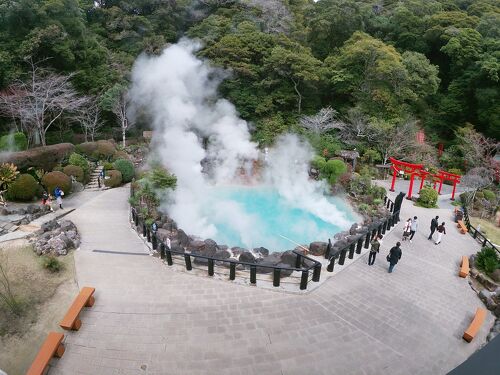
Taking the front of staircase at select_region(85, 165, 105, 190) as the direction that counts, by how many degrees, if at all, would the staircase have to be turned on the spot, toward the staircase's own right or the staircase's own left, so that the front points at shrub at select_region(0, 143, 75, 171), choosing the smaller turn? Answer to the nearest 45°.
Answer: approximately 90° to the staircase's own right

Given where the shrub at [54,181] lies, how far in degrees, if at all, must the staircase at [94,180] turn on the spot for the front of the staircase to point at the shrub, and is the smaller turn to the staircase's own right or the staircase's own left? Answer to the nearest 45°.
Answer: approximately 45° to the staircase's own right

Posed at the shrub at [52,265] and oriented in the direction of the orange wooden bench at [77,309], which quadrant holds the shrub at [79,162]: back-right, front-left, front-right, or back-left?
back-left

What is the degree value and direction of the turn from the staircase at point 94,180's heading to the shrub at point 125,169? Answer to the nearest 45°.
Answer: approximately 90° to its left

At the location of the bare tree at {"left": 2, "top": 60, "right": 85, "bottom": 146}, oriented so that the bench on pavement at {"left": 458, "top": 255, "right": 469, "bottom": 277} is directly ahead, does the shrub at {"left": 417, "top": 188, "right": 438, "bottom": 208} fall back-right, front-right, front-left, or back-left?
front-left

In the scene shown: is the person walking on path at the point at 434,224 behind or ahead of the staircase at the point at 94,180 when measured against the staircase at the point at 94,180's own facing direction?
ahead

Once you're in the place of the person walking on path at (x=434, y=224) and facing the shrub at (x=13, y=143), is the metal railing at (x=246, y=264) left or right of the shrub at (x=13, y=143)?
left

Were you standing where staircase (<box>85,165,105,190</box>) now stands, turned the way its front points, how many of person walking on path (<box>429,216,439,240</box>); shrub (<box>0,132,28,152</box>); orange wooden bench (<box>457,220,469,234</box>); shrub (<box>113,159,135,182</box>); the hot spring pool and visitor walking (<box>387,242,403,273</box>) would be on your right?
1

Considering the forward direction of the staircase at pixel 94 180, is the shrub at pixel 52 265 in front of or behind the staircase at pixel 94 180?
in front

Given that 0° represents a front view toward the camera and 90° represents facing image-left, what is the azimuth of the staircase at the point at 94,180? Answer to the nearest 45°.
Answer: approximately 0°

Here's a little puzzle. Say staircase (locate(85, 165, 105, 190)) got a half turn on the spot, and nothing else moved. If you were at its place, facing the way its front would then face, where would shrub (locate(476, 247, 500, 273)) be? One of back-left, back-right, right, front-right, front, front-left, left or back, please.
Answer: back-right

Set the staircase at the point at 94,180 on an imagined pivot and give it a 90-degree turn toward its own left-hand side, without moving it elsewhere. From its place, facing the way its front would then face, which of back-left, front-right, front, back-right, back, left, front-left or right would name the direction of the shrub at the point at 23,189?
back-right

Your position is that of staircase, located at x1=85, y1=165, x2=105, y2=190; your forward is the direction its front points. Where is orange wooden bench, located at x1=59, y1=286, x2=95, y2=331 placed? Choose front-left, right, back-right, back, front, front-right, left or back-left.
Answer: front

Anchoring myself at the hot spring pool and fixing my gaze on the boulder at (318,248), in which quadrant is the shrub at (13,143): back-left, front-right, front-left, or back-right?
back-right

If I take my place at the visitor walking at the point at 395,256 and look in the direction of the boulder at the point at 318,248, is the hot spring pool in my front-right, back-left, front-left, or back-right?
front-right

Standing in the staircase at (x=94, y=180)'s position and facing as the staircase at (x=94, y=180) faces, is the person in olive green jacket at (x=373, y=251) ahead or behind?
ahead

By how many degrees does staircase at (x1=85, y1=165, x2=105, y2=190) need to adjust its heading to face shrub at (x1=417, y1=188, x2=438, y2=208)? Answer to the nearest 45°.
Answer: approximately 45° to its left
